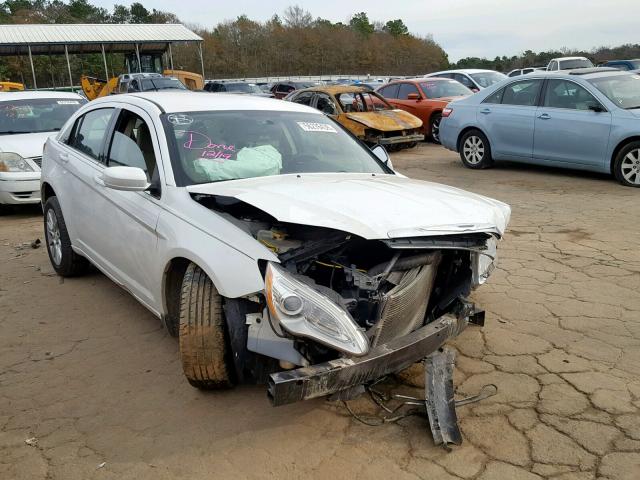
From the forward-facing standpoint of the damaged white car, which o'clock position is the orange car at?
The orange car is roughly at 8 o'clock from the damaged white car.

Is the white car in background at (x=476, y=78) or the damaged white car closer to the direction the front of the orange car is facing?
the damaged white car

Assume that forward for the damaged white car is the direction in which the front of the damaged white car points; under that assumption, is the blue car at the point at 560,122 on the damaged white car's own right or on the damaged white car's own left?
on the damaged white car's own left

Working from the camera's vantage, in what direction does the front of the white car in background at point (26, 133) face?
facing the viewer and to the right of the viewer

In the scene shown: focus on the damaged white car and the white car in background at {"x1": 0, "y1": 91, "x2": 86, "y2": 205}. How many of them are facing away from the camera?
0

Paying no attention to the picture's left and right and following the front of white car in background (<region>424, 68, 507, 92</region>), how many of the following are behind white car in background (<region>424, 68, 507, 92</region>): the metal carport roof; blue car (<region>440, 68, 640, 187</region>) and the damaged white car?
1

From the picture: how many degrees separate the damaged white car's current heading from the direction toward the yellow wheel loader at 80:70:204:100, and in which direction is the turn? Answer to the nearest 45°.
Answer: approximately 135° to its left

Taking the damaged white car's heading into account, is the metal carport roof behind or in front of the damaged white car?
behind

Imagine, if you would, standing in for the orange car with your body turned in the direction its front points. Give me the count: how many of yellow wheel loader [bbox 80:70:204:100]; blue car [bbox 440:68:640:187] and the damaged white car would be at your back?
1

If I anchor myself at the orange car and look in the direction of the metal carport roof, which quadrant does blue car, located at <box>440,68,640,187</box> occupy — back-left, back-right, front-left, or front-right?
back-left

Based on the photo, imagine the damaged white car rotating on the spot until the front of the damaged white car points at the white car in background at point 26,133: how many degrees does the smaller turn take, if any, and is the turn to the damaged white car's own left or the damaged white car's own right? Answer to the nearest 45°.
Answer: approximately 180°
